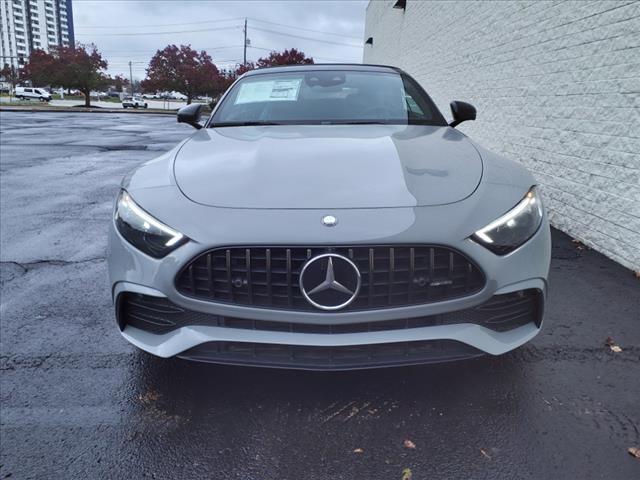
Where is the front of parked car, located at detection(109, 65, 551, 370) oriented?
toward the camera

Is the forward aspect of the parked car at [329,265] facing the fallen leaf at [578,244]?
no
